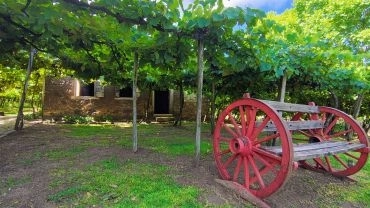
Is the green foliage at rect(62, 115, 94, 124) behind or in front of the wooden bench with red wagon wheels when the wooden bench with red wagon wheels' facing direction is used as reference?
behind

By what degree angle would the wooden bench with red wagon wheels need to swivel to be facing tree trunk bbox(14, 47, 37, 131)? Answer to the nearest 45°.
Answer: approximately 135° to its right

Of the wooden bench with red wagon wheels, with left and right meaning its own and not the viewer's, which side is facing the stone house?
back

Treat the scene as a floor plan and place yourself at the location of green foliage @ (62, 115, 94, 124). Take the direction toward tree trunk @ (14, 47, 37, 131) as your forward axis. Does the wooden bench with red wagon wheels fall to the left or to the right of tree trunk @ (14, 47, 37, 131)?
left

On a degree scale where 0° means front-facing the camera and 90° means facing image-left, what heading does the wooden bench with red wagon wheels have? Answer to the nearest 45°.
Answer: approximately 315°
